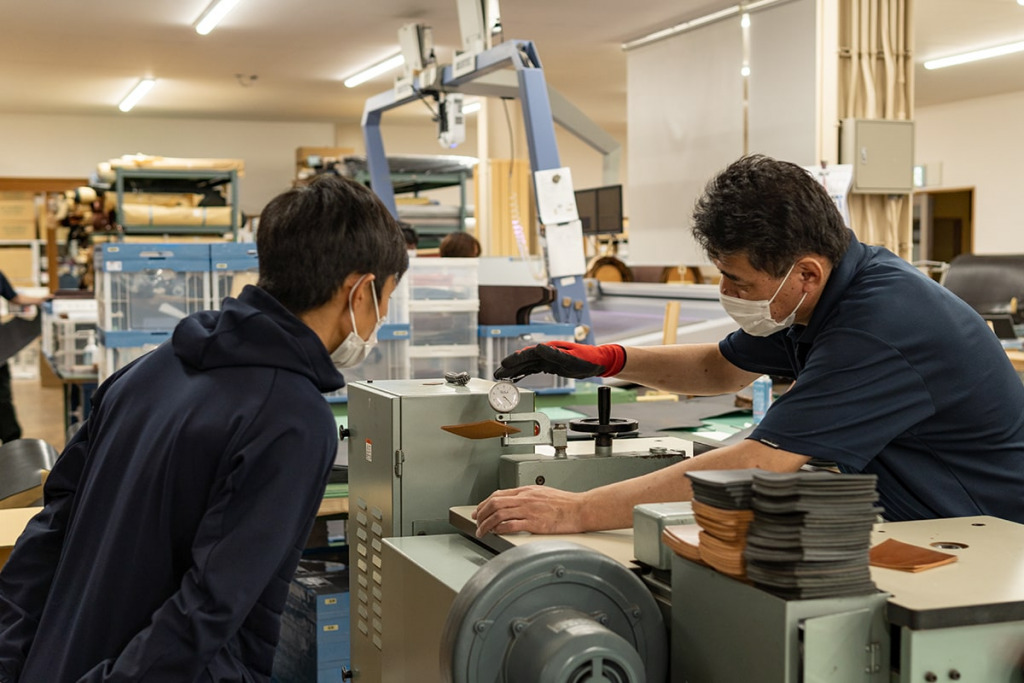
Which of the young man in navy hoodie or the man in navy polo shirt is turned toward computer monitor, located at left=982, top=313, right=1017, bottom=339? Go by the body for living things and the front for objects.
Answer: the young man in navy hoodie

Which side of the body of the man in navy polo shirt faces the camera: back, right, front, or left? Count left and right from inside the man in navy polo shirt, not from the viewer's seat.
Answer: left

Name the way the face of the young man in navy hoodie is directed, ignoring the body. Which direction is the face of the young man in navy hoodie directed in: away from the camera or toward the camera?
away from the camera

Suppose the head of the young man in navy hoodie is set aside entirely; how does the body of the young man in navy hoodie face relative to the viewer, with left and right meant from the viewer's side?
facing away from the viewer and to the right of the viewer

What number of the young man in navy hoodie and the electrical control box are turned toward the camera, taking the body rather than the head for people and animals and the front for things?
1

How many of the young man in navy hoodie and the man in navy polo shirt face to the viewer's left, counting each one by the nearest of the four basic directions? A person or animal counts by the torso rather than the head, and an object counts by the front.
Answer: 1

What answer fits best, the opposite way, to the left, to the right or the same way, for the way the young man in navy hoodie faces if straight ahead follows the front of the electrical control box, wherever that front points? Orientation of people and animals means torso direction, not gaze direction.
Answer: the opposite way

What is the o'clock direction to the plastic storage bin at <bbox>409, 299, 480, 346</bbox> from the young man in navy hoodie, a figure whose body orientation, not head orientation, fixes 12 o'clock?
The plastic storage bin is roughly at 11 o'clock from the young man in navy hoodie.

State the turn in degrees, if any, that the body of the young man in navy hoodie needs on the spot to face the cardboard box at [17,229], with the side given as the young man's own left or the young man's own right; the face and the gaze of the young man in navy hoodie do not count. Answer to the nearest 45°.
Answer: approximately 45° to the young man's own left

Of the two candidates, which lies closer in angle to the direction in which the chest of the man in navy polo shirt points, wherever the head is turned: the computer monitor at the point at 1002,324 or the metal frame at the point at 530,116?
the metal frame

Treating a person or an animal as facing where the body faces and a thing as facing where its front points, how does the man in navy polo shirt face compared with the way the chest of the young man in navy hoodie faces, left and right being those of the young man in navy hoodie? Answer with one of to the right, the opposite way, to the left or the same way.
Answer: to the left
